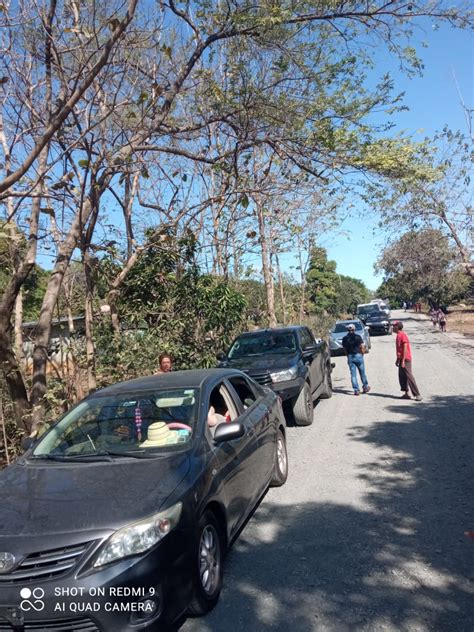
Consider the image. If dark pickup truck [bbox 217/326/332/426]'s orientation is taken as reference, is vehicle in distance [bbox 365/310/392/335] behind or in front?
behind

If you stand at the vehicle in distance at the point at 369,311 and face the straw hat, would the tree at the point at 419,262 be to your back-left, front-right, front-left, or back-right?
back-left

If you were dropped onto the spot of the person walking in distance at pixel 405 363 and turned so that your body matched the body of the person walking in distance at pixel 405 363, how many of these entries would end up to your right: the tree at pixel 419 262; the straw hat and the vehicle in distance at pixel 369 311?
2

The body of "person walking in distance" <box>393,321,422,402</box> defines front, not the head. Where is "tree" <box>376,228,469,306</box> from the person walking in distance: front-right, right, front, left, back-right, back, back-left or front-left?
right

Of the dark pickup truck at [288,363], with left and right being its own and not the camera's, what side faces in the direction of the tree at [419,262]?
back

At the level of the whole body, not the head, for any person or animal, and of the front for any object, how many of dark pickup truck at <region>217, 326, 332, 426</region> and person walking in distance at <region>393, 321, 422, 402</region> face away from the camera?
0

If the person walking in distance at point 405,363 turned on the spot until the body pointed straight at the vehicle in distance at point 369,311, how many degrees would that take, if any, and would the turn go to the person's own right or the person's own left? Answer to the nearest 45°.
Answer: approximately 90° to the person's own right

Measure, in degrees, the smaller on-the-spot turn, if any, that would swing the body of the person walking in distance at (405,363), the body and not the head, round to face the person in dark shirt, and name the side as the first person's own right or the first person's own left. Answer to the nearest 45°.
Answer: approximately 45° to the first person's own right

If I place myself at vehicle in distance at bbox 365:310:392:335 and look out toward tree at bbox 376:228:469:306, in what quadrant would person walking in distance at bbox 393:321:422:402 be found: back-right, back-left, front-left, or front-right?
back-right

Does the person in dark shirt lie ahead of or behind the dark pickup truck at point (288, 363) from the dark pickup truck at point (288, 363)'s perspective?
behind

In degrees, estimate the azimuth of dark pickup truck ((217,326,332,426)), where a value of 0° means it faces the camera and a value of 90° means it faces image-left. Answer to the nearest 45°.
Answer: approximately 45°

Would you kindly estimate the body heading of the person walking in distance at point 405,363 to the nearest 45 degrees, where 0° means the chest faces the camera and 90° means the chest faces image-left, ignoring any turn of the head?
approximately 90°

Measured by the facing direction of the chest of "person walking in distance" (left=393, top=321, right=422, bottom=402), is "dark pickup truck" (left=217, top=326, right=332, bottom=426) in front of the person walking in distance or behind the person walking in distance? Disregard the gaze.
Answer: in front
